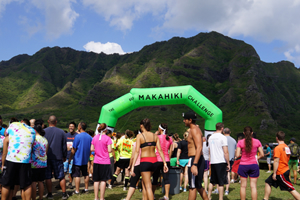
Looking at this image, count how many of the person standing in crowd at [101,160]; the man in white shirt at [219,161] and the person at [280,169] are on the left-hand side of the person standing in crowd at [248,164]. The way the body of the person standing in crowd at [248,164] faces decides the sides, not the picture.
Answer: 2

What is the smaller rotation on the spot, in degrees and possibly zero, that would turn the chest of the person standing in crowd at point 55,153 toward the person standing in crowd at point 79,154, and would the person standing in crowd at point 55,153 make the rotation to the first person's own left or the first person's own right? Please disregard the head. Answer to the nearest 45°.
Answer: approximately 45° to the first person's own right

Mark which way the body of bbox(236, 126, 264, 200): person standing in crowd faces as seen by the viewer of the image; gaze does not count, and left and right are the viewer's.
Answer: facing away from the viewer

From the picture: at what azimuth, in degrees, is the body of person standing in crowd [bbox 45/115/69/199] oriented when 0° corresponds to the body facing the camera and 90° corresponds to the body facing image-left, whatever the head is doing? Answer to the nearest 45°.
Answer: approximately 180°

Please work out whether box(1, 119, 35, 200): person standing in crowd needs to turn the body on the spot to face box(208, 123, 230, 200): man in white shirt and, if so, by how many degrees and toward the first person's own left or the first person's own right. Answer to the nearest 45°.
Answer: approximately 90° to the first person's own right

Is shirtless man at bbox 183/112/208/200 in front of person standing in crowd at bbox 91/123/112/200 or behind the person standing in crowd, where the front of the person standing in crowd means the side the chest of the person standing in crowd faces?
behind

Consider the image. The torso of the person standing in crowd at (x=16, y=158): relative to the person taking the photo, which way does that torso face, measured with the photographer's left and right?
facing away from the viewer

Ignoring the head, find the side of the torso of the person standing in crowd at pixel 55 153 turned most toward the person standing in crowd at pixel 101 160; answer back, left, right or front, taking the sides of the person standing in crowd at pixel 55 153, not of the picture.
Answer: right

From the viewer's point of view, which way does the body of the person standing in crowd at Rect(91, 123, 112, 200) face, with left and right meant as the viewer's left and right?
facing away from the viewer

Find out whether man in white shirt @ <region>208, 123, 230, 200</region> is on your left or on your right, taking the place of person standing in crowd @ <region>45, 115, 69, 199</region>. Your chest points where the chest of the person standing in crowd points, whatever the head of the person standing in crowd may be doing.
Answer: on your right

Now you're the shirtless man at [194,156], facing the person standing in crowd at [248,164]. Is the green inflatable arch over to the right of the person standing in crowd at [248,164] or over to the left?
left

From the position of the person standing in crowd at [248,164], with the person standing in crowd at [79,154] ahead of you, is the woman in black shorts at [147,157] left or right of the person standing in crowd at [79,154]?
left
